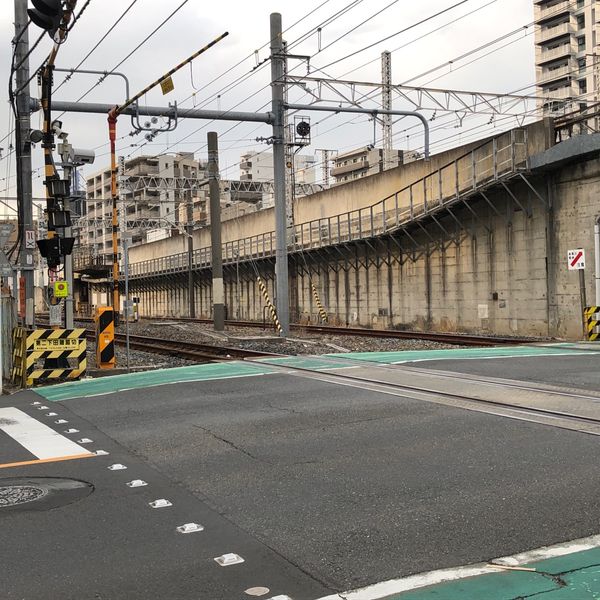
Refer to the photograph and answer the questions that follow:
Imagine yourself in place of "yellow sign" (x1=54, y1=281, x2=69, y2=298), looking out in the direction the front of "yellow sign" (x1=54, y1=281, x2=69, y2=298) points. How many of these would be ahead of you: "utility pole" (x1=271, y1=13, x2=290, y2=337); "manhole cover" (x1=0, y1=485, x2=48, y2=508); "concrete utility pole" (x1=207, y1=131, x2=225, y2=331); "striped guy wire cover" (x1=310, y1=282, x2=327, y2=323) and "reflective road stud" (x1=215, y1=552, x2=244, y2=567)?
2

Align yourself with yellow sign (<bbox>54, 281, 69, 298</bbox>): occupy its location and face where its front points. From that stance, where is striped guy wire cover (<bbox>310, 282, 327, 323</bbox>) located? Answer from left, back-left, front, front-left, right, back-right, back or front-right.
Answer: back-left

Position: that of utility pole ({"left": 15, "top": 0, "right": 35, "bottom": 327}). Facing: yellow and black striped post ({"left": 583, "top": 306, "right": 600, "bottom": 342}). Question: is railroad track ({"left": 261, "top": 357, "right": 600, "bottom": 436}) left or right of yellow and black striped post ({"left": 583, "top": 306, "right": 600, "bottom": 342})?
right

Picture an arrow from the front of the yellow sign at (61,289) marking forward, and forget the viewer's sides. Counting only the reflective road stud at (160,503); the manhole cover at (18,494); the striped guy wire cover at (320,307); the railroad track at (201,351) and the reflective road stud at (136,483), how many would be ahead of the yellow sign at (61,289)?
3

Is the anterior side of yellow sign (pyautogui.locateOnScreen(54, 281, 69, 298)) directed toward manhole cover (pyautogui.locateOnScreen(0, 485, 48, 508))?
yes

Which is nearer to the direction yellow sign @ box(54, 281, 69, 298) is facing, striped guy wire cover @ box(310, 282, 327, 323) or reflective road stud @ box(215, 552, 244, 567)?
the reflective road stud

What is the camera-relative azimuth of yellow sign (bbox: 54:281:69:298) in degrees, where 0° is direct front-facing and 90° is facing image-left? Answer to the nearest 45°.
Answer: approximately 0°

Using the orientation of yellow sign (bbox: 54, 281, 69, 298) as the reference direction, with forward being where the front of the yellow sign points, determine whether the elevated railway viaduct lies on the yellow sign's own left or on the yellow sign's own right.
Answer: on the yellow sign's own left

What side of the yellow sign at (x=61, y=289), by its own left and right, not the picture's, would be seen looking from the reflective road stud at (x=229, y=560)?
front

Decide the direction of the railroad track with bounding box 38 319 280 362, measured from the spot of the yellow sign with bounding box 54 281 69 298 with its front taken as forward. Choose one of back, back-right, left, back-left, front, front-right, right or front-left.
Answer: back-left
